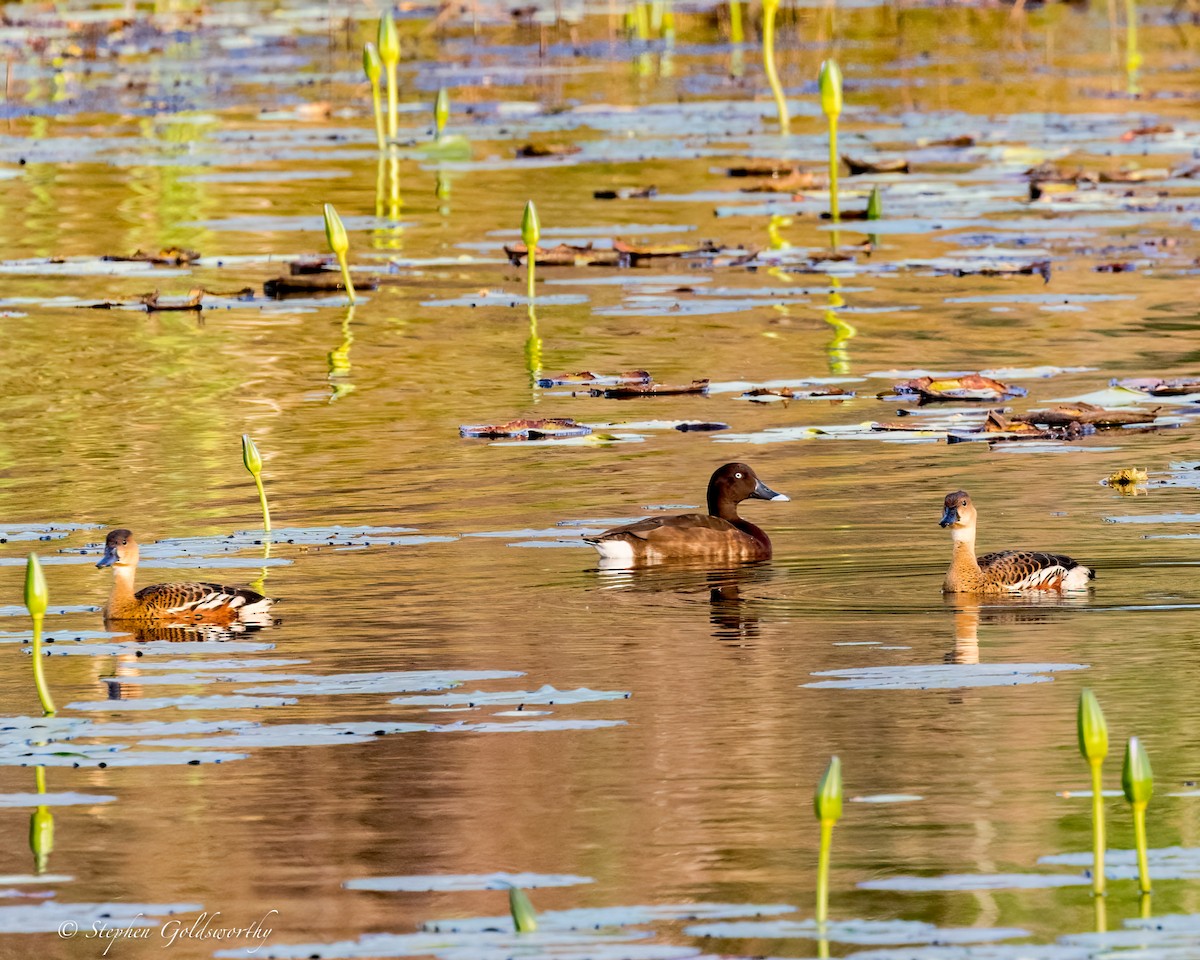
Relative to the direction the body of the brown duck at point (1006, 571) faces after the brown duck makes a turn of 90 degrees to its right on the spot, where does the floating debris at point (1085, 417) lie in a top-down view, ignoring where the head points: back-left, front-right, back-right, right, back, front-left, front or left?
front

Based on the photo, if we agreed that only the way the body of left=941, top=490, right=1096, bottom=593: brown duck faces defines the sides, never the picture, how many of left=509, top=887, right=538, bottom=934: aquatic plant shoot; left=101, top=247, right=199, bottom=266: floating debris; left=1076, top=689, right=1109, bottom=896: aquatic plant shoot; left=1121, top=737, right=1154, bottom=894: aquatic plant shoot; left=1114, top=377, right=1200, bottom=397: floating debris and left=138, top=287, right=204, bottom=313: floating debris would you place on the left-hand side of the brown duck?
3

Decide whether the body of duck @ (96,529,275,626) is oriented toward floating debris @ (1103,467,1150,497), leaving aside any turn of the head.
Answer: no

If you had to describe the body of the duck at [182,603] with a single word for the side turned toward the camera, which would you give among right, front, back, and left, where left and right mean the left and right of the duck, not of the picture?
left

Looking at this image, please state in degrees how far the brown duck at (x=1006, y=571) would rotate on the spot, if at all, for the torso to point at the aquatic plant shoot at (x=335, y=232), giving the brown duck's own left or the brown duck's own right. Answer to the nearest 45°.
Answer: approximately 45° to the brown duck's own right

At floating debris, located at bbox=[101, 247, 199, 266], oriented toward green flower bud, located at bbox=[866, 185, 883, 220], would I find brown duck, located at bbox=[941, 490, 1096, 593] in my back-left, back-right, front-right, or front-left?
front-right

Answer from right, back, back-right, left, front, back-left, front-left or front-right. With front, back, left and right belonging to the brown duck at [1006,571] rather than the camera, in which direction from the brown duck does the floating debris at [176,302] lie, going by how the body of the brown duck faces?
front-right

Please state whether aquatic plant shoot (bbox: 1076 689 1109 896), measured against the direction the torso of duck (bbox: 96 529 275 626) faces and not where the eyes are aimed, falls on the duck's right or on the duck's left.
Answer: on the duck's left

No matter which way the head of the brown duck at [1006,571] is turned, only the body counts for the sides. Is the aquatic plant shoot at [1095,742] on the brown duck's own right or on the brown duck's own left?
on the brown duck's own left

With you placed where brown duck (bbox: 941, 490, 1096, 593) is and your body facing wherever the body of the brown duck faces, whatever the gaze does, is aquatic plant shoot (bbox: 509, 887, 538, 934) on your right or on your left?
on your left

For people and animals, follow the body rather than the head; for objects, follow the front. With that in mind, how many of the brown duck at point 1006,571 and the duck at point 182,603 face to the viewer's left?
2

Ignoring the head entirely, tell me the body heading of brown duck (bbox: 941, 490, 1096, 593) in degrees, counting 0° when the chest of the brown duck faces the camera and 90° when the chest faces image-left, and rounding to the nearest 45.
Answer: approximately 90°

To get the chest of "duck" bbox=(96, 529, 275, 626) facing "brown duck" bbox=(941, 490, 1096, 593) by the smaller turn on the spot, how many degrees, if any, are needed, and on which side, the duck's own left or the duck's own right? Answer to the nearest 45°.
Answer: approximately 180°

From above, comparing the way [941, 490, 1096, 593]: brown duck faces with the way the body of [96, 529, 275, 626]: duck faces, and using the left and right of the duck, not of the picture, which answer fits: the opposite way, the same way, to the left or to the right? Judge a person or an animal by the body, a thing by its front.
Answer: the same way

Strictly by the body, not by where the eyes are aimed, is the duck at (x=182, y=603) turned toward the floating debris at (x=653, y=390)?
no

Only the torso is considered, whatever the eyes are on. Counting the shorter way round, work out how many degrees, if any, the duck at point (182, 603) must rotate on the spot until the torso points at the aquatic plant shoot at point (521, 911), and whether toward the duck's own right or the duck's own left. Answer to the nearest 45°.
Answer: approximately 90° to the duck's own left
